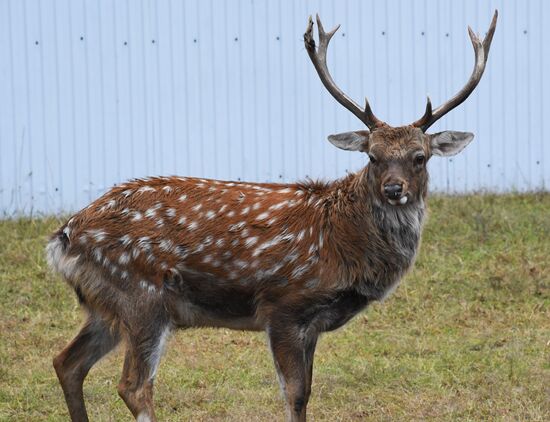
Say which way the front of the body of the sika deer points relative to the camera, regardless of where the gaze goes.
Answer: to the viewer's right
